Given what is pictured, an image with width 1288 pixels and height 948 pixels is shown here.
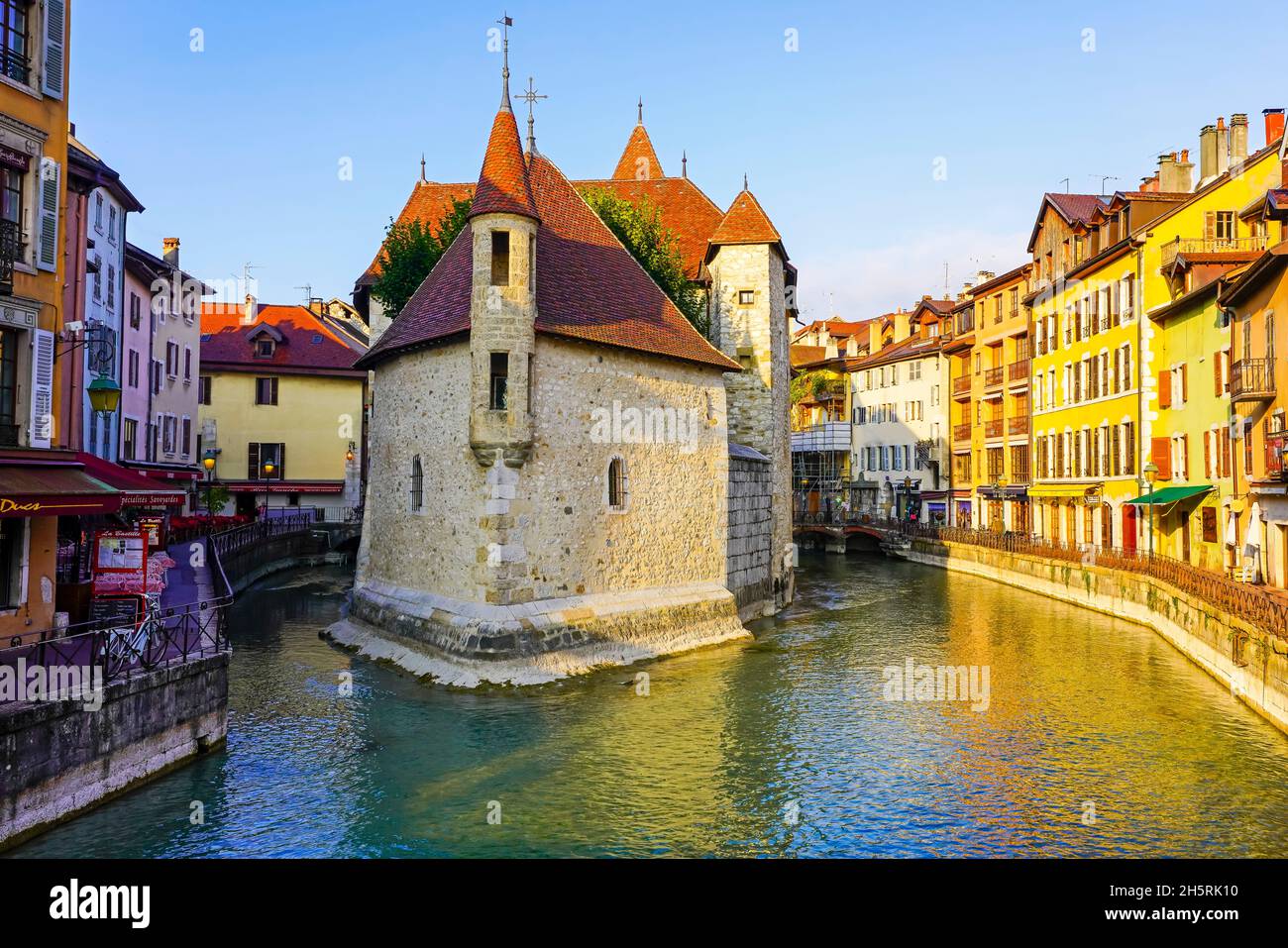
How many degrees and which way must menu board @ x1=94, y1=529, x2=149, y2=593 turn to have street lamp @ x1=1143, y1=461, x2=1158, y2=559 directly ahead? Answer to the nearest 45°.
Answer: approximately 90° to its left

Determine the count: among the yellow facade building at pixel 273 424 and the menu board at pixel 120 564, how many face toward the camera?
2

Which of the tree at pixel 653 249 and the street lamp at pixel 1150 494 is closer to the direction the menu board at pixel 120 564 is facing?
the street lamp

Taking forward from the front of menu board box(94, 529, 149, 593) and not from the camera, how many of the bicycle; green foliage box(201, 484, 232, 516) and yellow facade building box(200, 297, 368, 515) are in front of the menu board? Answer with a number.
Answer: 1

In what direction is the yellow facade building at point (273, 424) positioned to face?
toward the camera

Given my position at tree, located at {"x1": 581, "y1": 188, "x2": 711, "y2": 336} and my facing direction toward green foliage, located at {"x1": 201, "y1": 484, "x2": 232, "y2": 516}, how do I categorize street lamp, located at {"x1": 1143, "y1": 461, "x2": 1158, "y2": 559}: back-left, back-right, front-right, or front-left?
back-right

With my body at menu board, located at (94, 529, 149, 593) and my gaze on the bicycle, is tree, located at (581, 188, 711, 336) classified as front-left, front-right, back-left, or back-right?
back-left

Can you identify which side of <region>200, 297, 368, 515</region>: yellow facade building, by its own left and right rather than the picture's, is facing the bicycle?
front

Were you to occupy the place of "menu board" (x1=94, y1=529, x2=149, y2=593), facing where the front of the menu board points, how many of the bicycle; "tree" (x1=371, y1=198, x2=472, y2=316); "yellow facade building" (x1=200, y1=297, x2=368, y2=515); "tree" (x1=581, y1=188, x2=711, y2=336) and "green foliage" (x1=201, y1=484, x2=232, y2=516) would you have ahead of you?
1

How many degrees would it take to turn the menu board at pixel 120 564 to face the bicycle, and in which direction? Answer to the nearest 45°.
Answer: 0° — it already faces it

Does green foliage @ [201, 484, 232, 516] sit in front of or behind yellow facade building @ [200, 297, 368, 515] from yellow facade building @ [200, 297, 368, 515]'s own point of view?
in front

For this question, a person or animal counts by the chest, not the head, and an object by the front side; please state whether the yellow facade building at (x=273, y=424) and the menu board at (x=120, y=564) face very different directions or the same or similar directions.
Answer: same or similar directions

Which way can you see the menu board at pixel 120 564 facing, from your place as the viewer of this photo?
facing the viewer

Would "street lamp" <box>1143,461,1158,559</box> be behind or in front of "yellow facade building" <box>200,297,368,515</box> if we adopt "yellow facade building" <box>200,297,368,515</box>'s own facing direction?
in front

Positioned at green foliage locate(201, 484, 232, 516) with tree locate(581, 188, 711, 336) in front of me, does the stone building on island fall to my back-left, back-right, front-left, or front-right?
front-right

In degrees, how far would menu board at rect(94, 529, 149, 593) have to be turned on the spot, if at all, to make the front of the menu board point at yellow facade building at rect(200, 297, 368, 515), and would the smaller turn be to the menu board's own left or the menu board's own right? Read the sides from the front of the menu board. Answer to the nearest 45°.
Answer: approximately 180°
